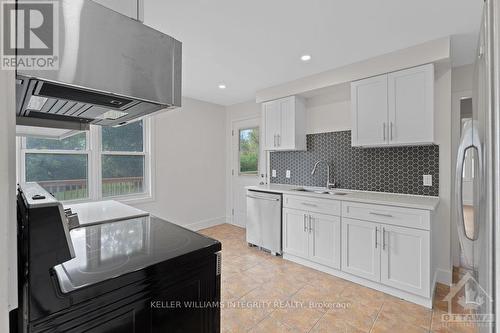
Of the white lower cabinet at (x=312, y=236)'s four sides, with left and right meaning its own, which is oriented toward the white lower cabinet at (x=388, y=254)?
left

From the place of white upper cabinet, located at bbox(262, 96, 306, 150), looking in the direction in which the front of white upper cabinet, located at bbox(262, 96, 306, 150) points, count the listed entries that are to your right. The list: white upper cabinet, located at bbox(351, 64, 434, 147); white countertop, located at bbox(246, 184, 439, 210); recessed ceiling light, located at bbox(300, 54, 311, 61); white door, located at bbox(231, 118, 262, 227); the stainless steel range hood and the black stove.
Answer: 1

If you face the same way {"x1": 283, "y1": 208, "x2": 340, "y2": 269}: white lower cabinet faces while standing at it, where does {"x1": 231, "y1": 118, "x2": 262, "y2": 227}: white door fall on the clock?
The white door is roughly at 3 o'clock from the white lower cabinet.

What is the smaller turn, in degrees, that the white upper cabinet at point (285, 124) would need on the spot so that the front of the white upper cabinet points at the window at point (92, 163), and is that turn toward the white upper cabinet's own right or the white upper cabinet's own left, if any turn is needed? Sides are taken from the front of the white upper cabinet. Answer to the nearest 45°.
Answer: approximately 45° to the white upper cabinet's own right

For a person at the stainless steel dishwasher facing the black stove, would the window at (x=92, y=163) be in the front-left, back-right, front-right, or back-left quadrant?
front-right

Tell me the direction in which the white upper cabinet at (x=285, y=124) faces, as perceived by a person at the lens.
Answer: facing the viewer and to the left of the viewer

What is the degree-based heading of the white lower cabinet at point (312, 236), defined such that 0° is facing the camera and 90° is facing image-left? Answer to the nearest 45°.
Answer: approximately 45°

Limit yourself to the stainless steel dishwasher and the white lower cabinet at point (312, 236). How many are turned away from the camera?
0

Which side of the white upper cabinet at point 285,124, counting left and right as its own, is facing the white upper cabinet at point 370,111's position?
left

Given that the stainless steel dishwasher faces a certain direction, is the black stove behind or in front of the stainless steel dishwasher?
in front

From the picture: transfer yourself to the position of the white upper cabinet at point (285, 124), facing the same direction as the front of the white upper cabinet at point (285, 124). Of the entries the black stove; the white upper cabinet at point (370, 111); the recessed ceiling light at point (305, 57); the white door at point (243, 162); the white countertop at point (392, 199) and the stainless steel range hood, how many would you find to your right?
1

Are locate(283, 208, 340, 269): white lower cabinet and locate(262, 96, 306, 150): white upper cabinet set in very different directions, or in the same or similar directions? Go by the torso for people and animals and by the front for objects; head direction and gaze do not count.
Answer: same or similar directions

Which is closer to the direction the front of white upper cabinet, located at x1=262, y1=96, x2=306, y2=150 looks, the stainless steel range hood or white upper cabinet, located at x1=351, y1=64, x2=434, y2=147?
the stainless steel range hood
